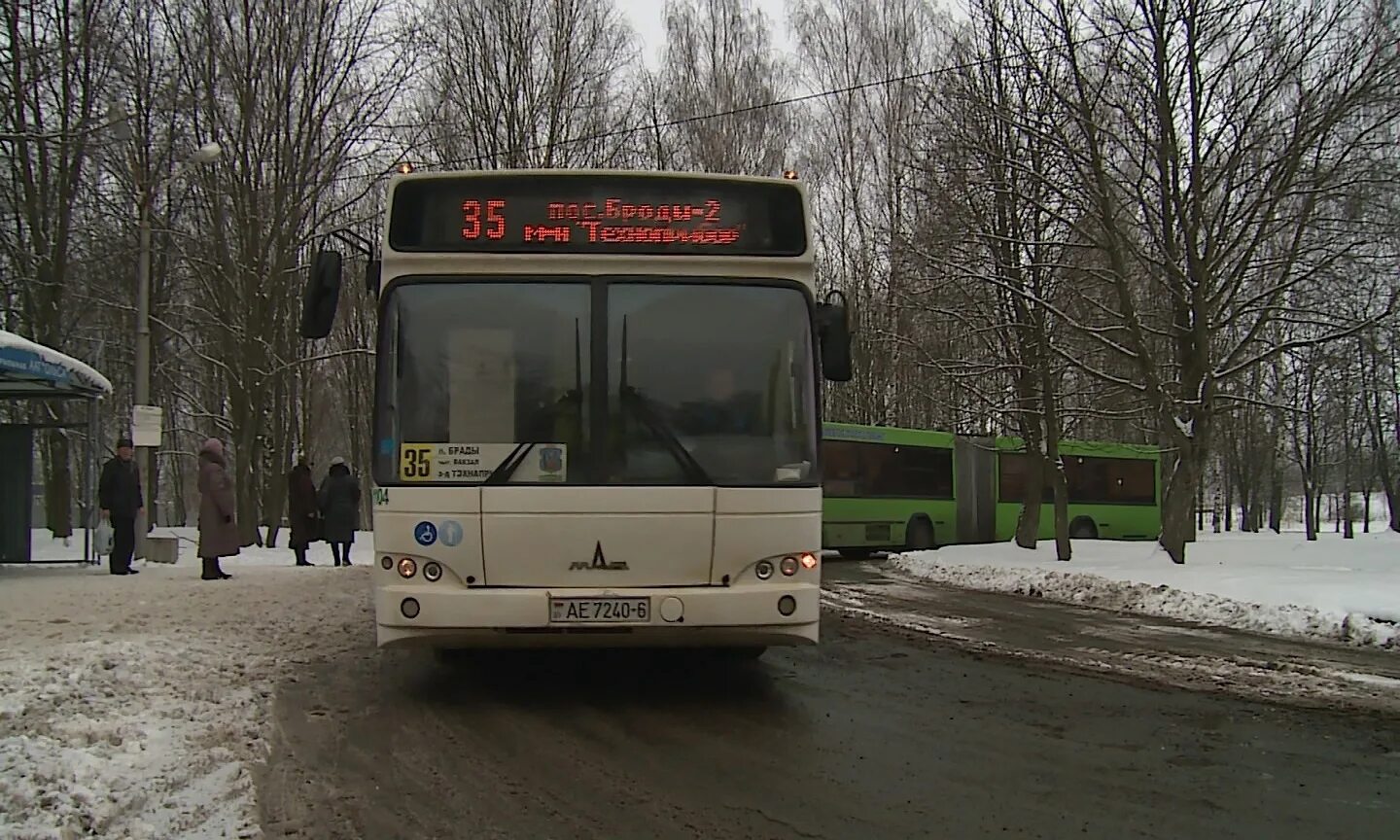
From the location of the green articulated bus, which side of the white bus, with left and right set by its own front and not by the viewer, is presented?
back

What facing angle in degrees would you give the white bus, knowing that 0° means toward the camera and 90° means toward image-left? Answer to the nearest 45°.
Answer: approximately 0°

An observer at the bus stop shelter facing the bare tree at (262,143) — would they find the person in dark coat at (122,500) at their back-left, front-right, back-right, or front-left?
back-right
